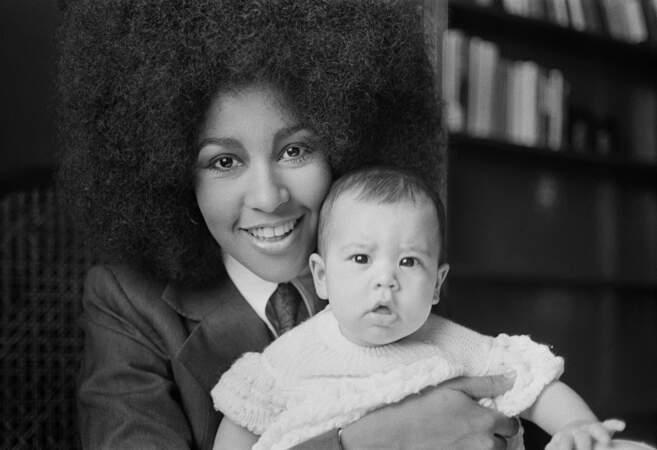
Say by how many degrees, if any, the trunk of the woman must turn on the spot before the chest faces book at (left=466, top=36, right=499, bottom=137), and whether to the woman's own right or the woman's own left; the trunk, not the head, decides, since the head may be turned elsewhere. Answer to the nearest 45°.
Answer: approximately 90° to the woman's own left

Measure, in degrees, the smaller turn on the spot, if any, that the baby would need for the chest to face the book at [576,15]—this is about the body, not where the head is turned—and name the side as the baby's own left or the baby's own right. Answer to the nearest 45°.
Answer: approximately 180°

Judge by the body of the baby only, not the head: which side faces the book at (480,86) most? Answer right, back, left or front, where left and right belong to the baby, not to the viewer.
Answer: back

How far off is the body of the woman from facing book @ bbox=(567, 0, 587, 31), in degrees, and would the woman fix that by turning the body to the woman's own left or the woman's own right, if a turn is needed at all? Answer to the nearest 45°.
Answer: approximately 90° to the woman's own left

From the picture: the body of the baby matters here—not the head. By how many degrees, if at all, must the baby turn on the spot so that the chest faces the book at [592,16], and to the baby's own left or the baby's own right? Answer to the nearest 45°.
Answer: approximately 180°

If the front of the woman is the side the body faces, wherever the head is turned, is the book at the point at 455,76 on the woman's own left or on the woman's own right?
on the woman's own left

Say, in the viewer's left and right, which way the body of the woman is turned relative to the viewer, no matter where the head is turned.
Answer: facing the viewer and to the right of the viewer

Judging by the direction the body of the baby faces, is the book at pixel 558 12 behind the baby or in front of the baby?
behind

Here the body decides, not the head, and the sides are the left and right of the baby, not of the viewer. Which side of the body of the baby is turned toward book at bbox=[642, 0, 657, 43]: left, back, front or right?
back

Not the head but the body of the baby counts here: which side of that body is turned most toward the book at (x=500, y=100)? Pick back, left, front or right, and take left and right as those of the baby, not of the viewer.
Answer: back

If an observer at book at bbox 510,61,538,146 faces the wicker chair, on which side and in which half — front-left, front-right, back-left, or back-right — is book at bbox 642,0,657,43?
back-left

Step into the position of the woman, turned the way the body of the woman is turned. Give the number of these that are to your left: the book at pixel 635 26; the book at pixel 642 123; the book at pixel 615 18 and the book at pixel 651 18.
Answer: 4
